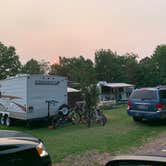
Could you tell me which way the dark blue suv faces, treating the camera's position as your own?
facing away from the viewer and to the right of the viewer

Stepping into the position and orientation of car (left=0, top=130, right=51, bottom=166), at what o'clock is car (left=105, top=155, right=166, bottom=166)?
car (left=105, top=155, right=166, bottom=166) is roughly at 2 o'clock from car (left=0, top=130, right=51, bottom=166).

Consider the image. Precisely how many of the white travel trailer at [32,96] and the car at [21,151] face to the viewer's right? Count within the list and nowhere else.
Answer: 1

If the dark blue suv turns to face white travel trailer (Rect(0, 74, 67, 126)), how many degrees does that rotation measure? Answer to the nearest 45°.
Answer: approximately 135° to its left

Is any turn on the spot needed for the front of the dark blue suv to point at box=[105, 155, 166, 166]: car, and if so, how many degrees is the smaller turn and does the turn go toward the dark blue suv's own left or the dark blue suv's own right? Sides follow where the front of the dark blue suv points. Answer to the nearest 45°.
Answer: approximately 135° to the dark blue suv's own right

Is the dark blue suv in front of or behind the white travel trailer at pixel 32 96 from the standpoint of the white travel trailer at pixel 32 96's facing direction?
behind

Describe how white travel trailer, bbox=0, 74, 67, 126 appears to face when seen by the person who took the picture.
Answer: facing away from the viewer and to the left of the viewer
